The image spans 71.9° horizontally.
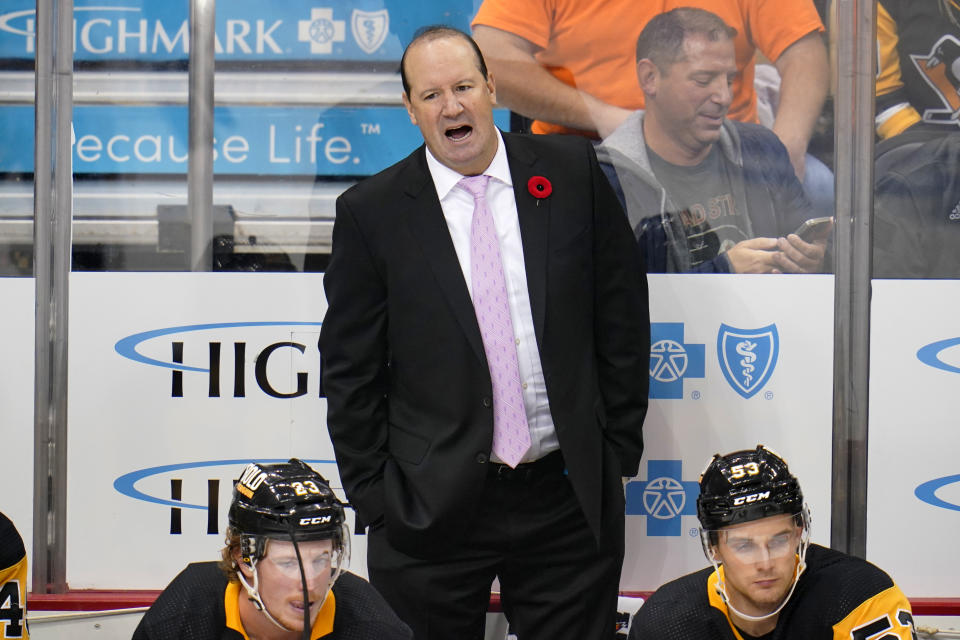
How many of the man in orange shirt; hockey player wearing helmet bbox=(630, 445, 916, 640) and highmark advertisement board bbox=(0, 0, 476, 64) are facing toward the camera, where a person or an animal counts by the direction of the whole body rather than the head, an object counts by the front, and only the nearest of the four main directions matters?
3

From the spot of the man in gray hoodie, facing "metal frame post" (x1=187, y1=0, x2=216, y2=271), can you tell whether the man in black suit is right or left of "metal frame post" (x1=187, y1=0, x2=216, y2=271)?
left

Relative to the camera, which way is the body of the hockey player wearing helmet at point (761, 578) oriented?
toward the camera

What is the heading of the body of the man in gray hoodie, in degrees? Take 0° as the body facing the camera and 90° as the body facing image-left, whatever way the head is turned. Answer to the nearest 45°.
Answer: approximately 315°

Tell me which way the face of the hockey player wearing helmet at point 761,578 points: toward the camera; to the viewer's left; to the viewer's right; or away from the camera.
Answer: toward the camera

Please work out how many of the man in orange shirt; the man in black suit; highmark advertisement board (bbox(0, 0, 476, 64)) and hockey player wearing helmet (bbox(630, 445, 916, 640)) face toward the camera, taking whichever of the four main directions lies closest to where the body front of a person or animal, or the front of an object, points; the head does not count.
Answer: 4

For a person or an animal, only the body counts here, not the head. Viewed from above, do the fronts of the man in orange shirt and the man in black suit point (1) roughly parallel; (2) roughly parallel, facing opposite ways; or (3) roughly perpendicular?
roughly parallel

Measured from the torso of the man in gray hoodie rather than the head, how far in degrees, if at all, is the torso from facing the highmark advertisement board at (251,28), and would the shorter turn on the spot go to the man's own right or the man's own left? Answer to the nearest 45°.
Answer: approximately 135° to the man's own right

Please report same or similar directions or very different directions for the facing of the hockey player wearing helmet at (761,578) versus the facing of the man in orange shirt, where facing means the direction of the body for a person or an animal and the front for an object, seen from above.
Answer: same or similar directions

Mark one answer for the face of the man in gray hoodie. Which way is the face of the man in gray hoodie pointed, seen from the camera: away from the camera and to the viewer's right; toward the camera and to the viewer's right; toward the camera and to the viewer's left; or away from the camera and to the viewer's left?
toward the camera and to the viewer's right

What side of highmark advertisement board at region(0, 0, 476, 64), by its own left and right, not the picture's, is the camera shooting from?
front
